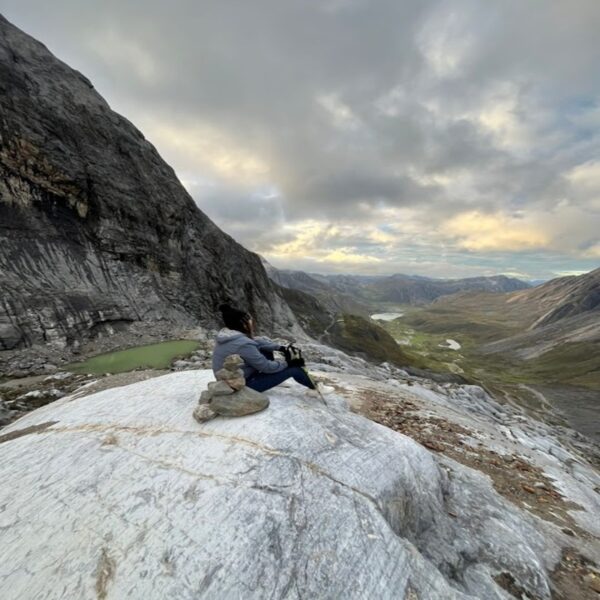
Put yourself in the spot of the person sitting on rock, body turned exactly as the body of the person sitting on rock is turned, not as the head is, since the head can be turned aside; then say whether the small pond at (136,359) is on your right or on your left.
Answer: on your left

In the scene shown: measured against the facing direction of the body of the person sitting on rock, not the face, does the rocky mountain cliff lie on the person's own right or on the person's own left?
on the person's own left

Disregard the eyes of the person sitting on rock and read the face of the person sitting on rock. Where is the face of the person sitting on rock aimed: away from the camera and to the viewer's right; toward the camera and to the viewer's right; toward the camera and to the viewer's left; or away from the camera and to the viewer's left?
away from the camera and to the viewer's right

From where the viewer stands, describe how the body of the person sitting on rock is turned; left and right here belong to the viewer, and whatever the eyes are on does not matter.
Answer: facing to the right of the viewer
